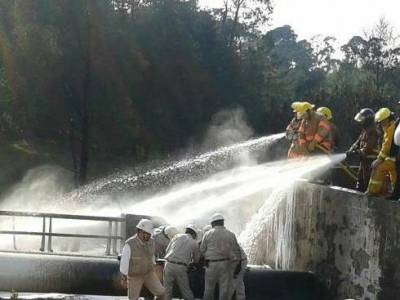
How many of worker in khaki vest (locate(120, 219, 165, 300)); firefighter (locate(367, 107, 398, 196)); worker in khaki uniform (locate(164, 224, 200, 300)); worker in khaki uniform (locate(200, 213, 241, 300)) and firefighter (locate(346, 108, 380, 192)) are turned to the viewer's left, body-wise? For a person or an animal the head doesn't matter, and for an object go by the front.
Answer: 2

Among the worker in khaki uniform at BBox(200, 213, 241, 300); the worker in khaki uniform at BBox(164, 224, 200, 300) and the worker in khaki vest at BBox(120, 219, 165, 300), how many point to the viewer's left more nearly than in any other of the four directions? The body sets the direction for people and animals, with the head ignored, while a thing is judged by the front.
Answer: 0

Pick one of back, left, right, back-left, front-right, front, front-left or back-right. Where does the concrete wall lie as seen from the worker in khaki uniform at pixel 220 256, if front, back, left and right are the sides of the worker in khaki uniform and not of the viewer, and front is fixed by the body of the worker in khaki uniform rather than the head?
right

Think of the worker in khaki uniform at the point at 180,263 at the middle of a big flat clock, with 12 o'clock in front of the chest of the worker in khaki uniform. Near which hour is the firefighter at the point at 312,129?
The firefighter is roughly at 12 o'clock from the worker in khaki uniform.

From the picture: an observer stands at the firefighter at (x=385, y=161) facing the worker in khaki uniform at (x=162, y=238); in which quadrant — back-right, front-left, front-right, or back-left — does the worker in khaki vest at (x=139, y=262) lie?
front-left

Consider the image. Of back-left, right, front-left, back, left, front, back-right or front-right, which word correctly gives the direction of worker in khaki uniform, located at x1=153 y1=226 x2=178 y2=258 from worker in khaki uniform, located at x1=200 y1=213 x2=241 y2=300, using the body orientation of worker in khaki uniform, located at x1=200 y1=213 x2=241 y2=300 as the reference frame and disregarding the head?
front-left

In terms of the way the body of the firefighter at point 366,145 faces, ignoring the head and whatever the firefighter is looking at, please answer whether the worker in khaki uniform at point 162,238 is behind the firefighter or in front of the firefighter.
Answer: in front

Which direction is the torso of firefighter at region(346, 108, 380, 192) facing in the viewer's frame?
to the viewer's left

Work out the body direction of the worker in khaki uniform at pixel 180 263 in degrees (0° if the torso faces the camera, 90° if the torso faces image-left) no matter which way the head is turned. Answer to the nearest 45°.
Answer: approximately 225°

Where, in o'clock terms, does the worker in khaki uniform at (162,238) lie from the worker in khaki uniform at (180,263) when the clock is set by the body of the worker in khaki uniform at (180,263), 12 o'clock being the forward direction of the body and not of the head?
the worker in khaki uniform at (162,238) is roughly at 10 o'clock from the worker in khaki uniform at (180,263).

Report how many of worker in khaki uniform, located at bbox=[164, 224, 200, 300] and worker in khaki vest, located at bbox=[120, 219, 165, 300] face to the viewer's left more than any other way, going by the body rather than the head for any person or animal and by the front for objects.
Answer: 0

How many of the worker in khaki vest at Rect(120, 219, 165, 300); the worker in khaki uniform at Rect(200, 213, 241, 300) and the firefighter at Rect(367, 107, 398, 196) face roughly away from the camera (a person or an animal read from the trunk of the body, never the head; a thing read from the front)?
1

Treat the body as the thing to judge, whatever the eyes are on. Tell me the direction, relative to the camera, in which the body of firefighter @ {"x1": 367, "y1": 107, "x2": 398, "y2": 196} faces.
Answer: to the viewer's left

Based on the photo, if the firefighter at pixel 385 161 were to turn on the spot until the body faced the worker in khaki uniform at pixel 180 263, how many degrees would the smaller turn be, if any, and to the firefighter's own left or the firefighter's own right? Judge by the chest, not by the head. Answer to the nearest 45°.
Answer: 0° — they already face them

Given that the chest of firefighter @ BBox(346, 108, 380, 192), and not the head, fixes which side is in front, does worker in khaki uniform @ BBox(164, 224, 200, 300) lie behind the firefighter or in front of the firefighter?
in front

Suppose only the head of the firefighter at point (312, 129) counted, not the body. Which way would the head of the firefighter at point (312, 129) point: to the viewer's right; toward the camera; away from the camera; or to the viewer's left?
to the viewer's left
